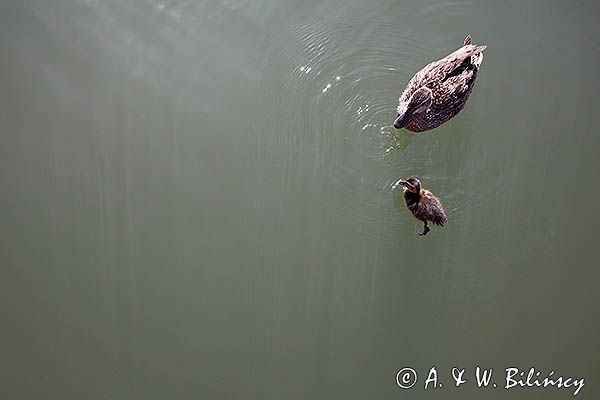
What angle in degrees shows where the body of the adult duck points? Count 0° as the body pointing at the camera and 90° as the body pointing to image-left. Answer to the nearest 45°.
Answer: approximately 45°
